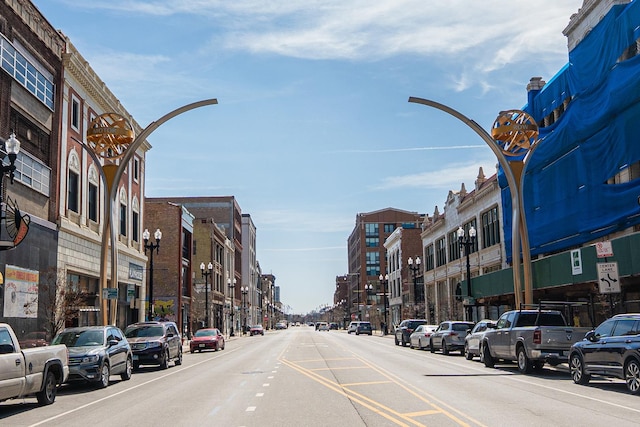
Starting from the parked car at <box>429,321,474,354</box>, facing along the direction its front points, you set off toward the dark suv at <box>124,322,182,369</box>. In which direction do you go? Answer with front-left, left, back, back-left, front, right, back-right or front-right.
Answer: left

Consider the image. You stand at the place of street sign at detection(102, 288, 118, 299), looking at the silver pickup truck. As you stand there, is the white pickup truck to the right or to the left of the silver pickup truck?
right

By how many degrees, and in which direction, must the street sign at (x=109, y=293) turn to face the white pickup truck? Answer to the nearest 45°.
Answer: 0° — it already faces it

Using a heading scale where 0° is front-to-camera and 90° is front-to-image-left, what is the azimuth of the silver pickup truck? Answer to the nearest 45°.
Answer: approximately 135°

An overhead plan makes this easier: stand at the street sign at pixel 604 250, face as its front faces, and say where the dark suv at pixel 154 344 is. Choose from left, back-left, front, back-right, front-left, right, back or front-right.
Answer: right

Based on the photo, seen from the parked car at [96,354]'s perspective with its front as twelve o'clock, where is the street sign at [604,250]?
The street sign is roughly at 8 o'clock from the parked car.

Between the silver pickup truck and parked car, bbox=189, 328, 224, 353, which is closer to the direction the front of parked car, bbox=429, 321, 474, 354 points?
the parked car

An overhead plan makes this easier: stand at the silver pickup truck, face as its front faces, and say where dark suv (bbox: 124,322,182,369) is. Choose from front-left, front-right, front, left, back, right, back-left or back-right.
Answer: front-left

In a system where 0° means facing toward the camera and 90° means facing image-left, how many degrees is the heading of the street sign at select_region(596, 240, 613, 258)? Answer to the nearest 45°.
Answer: approximately 0°

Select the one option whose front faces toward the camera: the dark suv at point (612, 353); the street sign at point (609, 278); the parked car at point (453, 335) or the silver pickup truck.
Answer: the street sign

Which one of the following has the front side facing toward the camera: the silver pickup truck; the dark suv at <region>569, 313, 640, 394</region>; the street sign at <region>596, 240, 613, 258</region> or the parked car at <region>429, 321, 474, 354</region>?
the street sign

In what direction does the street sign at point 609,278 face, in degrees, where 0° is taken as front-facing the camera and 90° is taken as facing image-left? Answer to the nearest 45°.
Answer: approximately 0°
